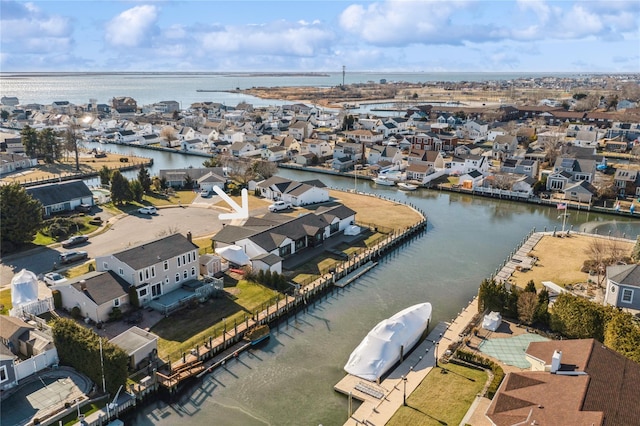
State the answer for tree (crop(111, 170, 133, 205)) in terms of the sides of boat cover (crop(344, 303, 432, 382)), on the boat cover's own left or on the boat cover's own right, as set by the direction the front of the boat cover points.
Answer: on the boat cover's own left

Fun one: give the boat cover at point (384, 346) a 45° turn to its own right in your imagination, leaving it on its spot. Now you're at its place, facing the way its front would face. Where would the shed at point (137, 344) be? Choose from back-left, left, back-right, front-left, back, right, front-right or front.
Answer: back

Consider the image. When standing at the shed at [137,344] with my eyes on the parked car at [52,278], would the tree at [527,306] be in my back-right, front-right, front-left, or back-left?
back-right

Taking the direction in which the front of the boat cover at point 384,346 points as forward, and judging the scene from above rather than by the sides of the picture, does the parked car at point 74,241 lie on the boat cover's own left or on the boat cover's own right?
on the boat cover's own left

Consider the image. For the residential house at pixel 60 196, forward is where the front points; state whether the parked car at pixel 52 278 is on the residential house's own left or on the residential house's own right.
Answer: on the residential house's own right

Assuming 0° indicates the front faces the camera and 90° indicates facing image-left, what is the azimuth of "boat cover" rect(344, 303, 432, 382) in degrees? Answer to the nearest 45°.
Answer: approximately 225°

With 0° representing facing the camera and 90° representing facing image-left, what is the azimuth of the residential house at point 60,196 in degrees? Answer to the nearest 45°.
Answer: approximately 315°

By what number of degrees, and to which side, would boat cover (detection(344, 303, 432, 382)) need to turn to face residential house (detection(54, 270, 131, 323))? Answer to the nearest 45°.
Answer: approximately 135° to its left
